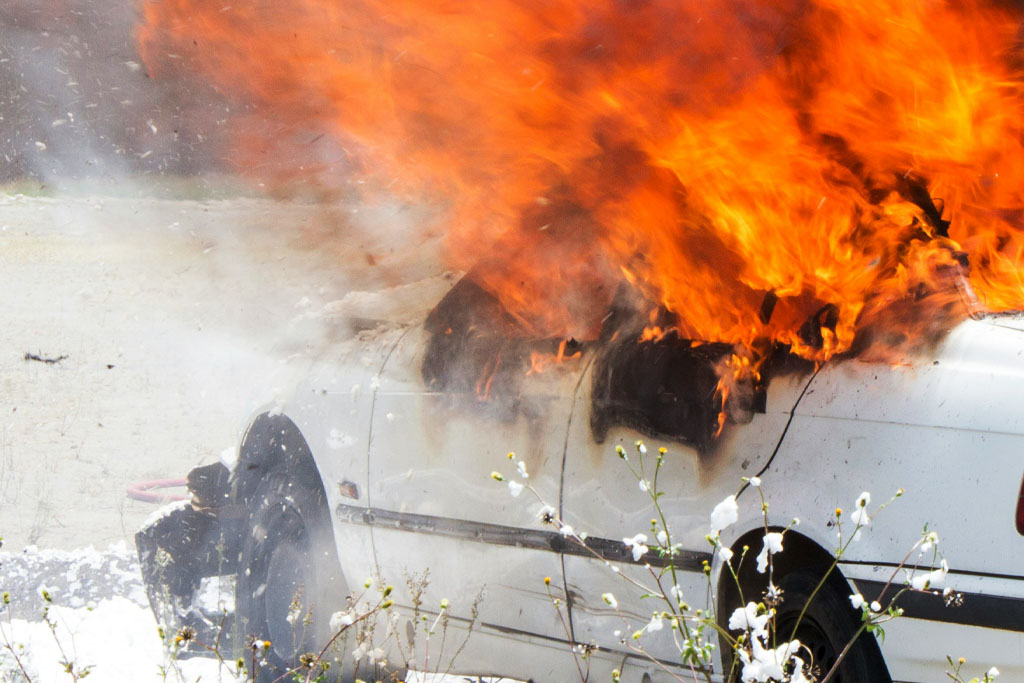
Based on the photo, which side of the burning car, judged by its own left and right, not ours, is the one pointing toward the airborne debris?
front

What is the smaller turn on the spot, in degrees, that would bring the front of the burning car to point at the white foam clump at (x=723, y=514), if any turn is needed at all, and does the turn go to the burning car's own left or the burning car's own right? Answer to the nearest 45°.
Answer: approximately 135° to the burning car's own left

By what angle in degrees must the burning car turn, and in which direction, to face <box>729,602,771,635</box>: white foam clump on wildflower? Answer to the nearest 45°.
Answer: approximately 135° to its left

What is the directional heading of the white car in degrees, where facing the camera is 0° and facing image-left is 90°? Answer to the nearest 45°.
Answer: approximately 135°

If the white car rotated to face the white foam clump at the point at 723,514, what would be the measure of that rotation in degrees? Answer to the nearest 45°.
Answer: approximately 135° to its left

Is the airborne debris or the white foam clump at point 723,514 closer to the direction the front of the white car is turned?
the airborne debris

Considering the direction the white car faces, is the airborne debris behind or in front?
in front

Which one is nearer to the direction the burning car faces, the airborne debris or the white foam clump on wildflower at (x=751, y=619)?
the airborne debris

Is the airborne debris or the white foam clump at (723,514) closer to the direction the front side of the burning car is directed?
the airborne debris

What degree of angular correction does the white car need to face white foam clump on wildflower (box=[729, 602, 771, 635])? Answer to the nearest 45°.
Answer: approximately 135° to its left
